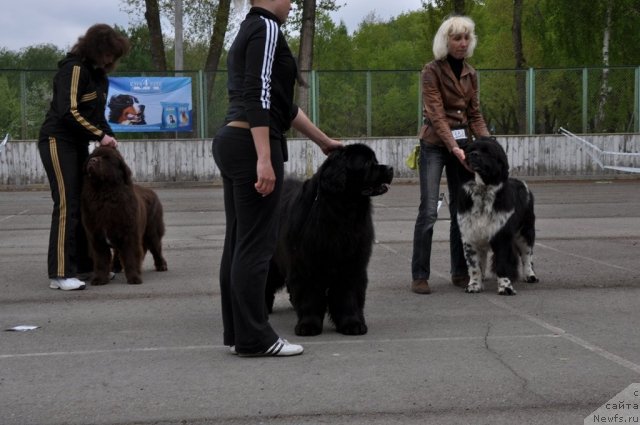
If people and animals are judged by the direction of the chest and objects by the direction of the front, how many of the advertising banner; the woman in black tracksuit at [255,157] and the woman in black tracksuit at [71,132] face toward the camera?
1

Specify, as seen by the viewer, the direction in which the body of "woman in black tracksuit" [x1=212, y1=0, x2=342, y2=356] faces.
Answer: to the viewer's right

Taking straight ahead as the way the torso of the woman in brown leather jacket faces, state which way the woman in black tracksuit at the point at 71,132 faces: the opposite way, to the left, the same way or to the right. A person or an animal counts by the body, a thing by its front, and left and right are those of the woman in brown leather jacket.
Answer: to the left

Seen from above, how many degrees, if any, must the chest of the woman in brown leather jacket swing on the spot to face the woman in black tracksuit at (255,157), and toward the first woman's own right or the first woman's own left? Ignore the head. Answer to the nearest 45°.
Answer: approximately 45° to the first woman's own right

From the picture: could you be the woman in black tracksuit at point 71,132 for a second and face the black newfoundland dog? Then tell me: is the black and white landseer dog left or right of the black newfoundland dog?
left

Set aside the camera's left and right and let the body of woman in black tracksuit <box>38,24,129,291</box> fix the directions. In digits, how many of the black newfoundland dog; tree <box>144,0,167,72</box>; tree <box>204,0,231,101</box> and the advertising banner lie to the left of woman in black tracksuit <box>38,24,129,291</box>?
3

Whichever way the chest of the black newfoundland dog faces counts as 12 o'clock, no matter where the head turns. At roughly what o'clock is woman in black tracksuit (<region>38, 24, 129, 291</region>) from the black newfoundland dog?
The woman in black tracksuit is roughly at 6 o'clock from the black newfoundland dog.

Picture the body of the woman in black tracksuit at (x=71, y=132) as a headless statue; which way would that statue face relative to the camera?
to the viewer's right

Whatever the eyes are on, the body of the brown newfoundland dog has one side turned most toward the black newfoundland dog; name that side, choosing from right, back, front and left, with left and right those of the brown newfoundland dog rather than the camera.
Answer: left

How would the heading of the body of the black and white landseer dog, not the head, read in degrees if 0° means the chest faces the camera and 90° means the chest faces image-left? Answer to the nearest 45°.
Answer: approximately 45°
